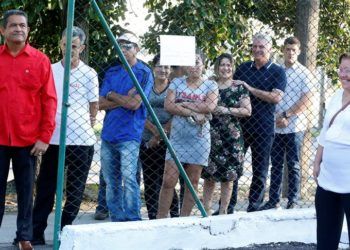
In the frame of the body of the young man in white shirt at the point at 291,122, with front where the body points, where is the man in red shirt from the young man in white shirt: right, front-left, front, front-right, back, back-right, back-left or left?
front

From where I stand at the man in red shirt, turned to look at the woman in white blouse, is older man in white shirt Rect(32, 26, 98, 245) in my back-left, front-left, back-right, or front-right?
front-left

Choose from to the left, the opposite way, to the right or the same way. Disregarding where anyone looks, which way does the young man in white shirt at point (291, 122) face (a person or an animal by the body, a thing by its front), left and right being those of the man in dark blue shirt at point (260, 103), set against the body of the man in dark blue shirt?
the same way

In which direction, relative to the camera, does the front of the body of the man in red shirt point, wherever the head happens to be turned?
toward the camera

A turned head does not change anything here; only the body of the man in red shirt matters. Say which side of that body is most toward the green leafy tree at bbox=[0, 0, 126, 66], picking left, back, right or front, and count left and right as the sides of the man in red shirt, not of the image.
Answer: back

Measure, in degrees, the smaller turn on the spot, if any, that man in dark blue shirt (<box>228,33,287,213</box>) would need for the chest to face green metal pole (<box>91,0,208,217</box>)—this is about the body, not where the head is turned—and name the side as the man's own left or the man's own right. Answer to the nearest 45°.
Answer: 0° — they already face it

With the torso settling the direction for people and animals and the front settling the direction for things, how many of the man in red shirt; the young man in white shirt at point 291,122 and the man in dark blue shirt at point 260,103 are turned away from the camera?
0

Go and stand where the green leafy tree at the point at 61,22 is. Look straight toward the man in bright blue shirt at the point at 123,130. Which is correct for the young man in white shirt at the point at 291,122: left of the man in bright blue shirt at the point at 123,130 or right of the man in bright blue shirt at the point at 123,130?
left

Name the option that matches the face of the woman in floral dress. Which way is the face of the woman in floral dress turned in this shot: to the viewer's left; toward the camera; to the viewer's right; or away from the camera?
toward the camera

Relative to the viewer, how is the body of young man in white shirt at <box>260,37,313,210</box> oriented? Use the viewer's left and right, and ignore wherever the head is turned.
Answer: facing the viewer and to the left of the viewer

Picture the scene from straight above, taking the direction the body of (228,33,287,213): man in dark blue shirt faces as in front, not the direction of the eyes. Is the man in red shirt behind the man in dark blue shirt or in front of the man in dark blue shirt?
in front
